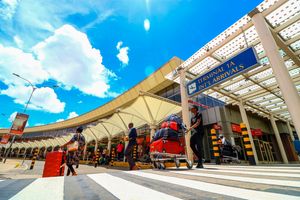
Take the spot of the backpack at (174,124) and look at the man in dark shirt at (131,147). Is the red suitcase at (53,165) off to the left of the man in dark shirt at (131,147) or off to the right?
left

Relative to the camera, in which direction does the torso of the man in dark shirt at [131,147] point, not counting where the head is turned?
to the viewer's left

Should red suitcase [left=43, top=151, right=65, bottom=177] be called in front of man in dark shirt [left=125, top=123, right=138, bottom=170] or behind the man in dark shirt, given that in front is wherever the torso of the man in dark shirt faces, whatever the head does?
in front

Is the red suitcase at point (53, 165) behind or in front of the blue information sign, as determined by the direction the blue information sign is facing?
in front

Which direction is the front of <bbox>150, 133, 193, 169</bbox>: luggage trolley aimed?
to the viewer's left
